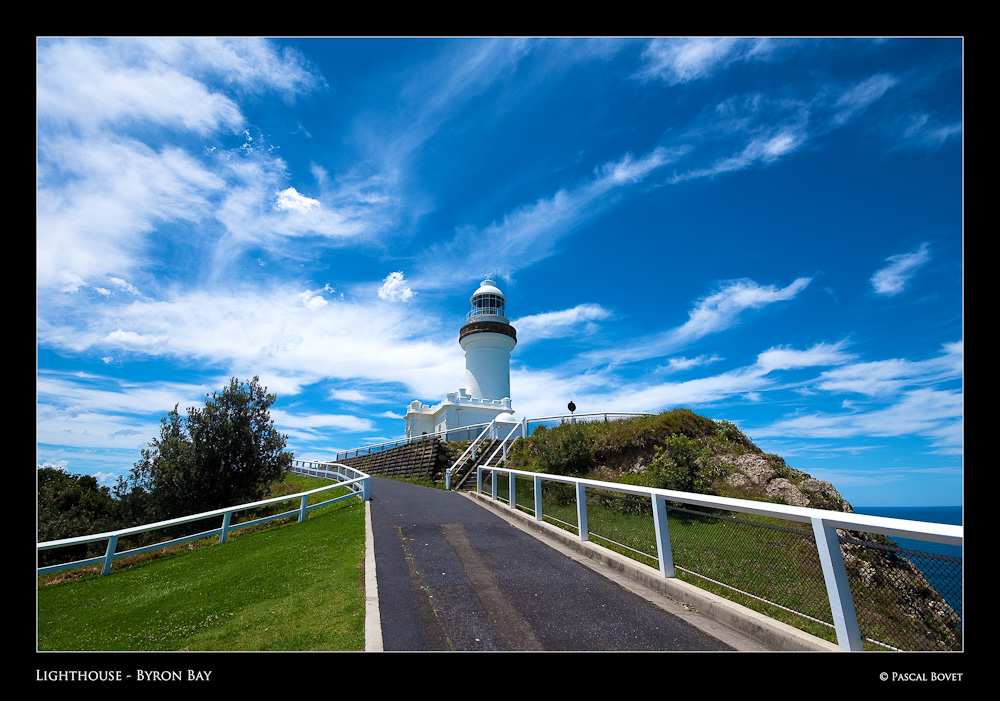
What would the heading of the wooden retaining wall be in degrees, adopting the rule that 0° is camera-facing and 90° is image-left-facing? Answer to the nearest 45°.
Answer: approximately 45°

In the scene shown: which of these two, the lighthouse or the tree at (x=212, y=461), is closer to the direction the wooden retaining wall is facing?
the tree

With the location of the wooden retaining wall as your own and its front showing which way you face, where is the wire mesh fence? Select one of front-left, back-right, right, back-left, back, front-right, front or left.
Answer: front-left

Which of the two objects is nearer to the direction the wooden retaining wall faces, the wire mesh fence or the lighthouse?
the wire mesh fence

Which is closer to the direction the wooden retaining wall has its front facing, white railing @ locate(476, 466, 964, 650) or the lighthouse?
the white railing
